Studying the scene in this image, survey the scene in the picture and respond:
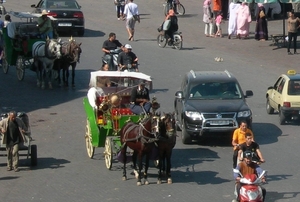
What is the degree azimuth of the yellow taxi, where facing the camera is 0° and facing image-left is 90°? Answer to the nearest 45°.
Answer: approximately 135°

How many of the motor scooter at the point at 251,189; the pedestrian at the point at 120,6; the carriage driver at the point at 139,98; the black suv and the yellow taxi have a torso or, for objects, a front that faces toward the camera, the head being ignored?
4

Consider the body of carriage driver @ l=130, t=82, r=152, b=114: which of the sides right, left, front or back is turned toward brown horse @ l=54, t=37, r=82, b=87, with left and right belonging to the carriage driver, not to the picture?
back

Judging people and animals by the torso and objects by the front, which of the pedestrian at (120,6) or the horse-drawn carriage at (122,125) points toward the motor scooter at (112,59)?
the pedestrian

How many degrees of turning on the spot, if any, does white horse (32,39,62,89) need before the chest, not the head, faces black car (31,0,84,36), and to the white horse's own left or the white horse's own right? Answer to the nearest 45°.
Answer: approximately 135° to the white horse's own left

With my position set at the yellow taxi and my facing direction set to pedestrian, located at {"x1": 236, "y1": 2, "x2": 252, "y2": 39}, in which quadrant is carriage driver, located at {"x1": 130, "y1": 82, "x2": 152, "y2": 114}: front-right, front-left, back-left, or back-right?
back-left

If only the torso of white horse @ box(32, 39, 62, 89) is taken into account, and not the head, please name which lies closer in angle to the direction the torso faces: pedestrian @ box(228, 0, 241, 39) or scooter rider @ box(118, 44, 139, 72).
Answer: the scooter rider

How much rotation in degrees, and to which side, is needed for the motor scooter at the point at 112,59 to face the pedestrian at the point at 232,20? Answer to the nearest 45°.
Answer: approximately 90° to its left

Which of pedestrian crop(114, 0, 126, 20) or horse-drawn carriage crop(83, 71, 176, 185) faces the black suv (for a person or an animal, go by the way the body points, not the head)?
the pedestrian
